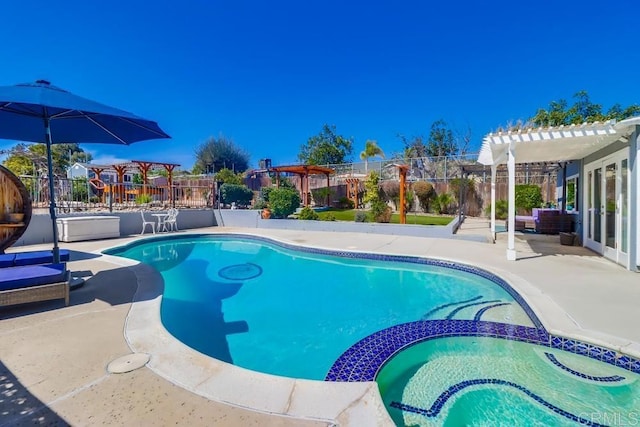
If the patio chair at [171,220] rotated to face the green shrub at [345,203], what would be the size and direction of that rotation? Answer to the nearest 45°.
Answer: approximately 135° to its left

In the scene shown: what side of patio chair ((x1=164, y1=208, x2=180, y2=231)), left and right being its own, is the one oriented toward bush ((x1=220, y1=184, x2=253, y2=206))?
back

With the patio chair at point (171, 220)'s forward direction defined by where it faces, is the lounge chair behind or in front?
in front

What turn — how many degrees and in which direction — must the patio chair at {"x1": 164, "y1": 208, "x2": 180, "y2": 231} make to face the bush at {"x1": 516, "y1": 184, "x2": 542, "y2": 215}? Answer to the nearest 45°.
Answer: approximately 135° to its left

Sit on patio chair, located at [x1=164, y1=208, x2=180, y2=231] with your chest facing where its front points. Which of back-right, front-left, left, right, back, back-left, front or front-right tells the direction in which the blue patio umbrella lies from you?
front-left

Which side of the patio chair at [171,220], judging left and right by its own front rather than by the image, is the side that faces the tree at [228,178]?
back

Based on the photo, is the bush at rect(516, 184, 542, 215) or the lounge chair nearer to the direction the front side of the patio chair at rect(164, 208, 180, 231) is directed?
the lounge chair

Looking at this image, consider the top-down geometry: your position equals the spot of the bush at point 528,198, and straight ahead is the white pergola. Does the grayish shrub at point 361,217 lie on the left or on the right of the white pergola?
right
